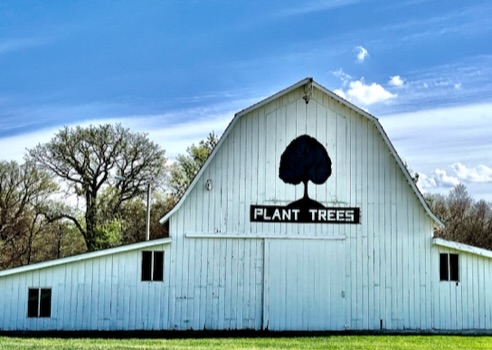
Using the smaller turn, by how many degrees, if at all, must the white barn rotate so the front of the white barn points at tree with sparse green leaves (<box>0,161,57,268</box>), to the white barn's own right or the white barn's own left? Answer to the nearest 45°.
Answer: approximately 135° to the white barn's own right

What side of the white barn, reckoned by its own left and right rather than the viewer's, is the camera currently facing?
front

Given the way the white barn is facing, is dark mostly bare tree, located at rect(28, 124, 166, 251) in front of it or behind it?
behind

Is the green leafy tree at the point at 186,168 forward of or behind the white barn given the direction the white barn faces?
behind
